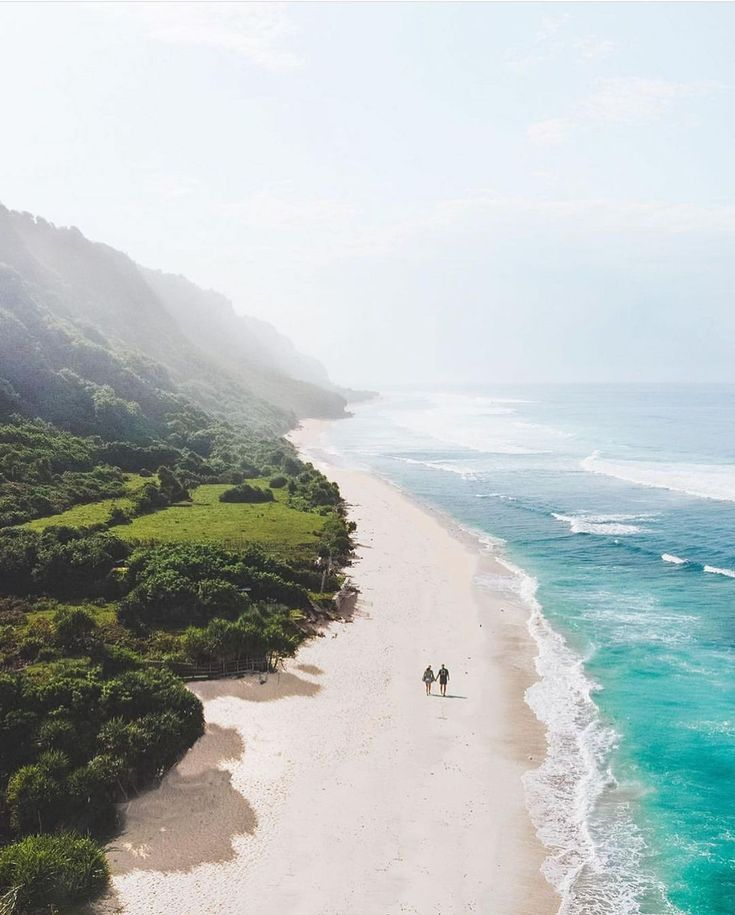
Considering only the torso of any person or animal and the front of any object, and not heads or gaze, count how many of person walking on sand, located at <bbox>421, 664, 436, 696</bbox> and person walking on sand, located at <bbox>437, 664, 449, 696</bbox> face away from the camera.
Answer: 2

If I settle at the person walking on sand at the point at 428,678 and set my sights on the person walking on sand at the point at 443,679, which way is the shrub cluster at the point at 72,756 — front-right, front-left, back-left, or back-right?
back-right

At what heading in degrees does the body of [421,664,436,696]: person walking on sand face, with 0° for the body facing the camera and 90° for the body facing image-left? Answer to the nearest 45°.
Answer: approximately 180°

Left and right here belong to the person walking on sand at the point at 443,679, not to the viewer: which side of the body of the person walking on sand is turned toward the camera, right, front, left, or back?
back

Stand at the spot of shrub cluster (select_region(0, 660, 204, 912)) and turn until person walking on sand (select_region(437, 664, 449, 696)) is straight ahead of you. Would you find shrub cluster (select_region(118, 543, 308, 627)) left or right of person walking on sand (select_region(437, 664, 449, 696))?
left

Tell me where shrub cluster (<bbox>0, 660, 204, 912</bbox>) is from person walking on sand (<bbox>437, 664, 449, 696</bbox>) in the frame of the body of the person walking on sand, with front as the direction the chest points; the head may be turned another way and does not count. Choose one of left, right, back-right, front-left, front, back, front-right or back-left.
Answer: back-left

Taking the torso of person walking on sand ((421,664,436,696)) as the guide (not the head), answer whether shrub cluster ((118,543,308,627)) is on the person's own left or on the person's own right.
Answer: on the person's own left

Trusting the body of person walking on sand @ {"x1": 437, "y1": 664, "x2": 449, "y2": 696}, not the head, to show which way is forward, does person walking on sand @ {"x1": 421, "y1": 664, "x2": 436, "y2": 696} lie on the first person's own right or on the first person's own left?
on the first person's own left

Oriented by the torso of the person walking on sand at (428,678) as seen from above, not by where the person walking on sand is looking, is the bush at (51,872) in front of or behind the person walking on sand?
behind

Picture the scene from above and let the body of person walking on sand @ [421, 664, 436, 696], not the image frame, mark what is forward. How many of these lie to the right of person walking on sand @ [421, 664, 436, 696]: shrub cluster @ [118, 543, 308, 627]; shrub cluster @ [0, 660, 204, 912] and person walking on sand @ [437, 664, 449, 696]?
1

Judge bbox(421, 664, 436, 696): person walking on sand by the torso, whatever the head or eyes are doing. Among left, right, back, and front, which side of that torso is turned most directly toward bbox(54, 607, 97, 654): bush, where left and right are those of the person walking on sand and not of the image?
left

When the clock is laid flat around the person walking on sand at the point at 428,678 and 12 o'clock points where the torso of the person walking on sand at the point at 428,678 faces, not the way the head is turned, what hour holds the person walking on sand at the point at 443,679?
the person walking on sand at the point at 443,679 is roughly at 3 o'clock from the person walking on sand at the point at 428,678.
